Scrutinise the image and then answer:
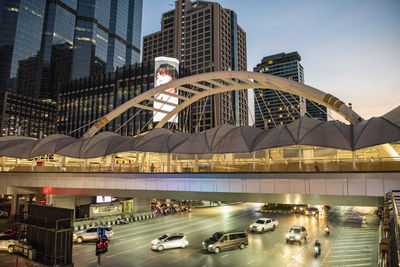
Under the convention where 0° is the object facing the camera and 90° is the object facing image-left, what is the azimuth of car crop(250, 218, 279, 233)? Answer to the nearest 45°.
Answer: approximately 45°

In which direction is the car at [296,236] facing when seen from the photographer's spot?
facing the viewer and to the left of the viewer

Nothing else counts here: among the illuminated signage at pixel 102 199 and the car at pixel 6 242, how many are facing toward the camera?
1

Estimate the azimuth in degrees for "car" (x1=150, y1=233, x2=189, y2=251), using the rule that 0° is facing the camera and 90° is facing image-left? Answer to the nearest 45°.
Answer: approximately 45°

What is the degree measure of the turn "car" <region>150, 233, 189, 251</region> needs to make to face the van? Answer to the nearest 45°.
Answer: approximately 135° to its left

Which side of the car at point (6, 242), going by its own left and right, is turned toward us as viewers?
left

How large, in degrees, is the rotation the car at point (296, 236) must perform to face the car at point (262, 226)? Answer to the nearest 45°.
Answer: approximately 90° to its right

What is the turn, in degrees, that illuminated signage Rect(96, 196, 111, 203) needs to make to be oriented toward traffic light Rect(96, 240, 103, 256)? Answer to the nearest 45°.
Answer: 0° — it already faces it

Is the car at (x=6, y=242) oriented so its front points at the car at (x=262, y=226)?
no

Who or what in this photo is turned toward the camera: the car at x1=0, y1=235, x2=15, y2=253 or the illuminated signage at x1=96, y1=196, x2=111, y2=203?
the illuminated signage

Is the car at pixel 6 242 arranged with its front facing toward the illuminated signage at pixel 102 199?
no

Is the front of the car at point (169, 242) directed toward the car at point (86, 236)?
no

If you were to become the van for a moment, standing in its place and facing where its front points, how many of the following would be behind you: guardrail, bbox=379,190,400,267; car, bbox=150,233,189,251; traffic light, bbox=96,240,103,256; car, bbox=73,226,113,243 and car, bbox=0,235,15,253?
0

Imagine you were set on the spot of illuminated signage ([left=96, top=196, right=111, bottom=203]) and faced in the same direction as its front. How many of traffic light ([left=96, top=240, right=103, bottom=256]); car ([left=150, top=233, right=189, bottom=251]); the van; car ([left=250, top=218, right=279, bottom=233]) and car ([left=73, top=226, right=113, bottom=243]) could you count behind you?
0

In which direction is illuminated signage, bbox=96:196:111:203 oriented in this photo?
toward the camera
